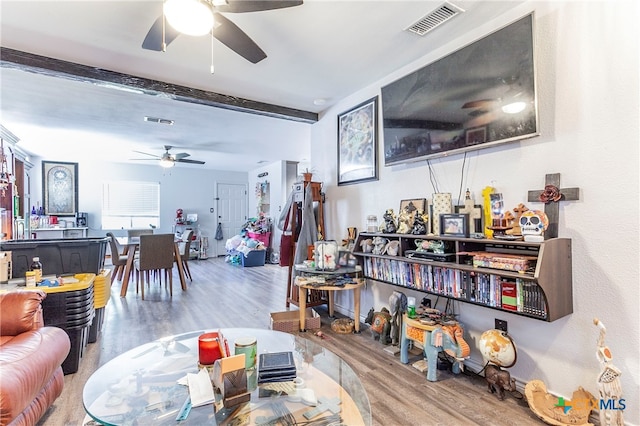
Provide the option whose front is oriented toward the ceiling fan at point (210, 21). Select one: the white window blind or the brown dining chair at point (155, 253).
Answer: the white window blind

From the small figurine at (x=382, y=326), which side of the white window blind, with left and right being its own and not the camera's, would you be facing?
front

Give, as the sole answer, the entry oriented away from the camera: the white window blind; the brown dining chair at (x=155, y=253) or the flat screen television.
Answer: the brown dining chair

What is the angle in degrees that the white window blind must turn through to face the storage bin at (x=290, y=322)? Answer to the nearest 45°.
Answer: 0° — it already faces it

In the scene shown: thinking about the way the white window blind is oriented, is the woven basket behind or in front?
in front

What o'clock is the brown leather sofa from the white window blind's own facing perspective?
The brown leather sofa is roughly at 12 o'clock from the white window blind.

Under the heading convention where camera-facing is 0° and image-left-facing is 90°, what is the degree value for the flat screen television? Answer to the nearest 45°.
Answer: approximately 45°

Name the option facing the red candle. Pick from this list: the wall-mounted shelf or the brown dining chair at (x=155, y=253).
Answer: the wall-mounted shelf

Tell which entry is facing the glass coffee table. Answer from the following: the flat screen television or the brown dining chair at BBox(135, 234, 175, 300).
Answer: the flat screen television

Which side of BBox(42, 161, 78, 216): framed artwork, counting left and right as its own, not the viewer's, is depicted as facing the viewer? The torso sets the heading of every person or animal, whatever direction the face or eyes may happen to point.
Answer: front

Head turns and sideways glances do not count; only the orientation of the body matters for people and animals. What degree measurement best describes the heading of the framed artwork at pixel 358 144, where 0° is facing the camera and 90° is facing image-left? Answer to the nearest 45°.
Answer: approximately 45°

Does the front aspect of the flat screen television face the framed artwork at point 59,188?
no

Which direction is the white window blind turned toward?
toward the camera

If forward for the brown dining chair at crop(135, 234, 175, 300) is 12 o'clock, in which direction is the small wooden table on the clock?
The small wooden table is roughly at 5 o'clock from the brown dining chair.

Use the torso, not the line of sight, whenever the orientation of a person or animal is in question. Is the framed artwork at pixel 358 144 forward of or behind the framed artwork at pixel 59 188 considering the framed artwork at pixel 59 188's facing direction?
forward

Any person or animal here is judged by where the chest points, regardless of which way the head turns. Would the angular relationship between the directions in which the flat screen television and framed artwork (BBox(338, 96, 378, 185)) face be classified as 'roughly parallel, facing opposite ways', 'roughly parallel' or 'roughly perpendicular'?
roughly parallel

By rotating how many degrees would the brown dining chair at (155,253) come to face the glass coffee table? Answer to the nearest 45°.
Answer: approximately 180°

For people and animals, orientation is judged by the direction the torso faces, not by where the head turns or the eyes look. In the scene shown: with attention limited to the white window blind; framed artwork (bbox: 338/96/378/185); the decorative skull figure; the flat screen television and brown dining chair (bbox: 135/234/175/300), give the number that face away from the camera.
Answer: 1

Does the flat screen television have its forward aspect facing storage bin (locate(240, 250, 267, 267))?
no

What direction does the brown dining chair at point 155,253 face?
away from the camera
